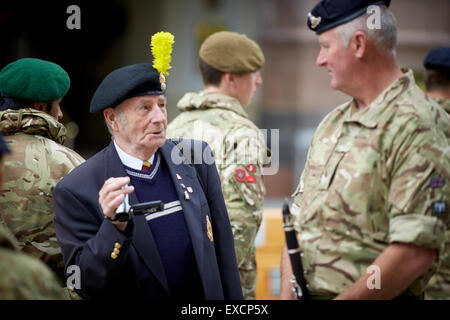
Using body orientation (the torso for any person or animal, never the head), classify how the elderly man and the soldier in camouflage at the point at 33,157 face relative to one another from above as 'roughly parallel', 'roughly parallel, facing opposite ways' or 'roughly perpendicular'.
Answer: roughly perpendicular

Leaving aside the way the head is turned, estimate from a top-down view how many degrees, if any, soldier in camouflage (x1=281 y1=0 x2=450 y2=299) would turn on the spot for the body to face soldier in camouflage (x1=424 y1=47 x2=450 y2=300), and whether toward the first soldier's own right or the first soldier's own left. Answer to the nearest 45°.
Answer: approximately 135° to the first soldier's own right

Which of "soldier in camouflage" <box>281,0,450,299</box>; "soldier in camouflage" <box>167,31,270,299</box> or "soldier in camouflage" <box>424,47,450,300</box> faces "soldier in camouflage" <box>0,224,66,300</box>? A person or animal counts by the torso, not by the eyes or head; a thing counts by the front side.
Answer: "soldier in camouflage" <box>281,0,450,299</box>

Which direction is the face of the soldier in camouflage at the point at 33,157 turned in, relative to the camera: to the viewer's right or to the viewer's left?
to the viewer's right

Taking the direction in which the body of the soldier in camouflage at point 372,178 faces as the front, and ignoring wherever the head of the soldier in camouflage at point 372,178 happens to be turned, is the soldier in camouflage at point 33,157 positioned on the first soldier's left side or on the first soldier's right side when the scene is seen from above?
on the first soldier's right side

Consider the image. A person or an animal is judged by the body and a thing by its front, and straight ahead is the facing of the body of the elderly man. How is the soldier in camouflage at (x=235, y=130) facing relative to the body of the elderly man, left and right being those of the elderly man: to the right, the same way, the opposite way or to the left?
to the left

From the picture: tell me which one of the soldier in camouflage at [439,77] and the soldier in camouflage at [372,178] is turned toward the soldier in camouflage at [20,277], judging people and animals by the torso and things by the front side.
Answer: the soldier in camouflage at [372,178]

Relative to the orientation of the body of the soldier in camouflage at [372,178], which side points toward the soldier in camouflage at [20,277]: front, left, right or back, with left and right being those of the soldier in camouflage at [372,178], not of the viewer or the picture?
front

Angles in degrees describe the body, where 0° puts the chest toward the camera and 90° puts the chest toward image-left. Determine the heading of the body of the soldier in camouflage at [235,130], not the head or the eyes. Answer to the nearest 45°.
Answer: approximately 225°

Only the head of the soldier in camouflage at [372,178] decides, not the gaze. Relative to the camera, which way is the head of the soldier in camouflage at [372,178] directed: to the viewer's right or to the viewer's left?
to the viewer's left

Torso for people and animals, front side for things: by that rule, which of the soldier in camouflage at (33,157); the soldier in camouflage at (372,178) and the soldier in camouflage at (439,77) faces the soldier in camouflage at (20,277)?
the soldier in camouflage at (372,178)

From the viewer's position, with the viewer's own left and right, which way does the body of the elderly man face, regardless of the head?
facing the viewer and to the right of the viewer
